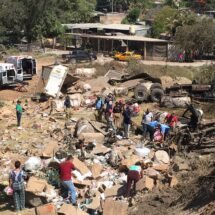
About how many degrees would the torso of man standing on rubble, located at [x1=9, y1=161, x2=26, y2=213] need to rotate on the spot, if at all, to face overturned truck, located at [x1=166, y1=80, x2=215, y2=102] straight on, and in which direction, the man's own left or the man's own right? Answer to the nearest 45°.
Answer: approximately 45° to the man's own right

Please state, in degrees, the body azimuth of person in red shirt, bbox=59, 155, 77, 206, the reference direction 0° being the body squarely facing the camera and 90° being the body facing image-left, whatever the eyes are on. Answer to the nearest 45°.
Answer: approximately 225°

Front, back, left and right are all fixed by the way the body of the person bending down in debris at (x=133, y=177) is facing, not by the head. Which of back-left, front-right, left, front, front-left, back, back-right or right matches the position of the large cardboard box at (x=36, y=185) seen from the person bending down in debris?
back-left

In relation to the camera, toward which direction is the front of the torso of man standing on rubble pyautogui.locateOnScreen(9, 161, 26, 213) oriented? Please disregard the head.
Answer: away from the camera

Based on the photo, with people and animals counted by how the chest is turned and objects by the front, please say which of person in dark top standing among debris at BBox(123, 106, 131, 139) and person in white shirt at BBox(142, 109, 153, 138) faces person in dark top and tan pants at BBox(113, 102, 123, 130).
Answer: person in dark top standing among debris at BBox(123, 106, 131, 139)
